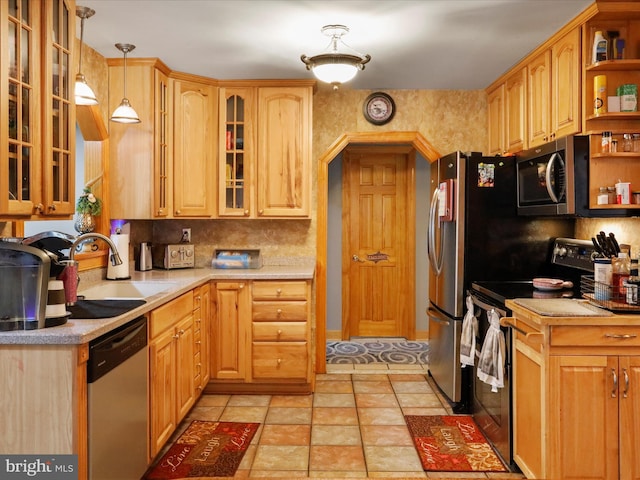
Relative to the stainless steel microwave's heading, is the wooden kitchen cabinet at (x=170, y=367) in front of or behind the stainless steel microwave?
in front

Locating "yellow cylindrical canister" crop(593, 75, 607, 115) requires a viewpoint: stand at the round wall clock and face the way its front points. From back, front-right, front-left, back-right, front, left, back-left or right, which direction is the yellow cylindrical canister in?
front-left

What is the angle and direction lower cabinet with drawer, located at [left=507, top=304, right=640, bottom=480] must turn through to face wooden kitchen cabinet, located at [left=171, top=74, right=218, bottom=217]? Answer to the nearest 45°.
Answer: approximately 90° to its right

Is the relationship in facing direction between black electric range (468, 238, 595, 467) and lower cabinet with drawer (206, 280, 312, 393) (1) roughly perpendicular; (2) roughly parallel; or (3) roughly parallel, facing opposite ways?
roughly perpendicular

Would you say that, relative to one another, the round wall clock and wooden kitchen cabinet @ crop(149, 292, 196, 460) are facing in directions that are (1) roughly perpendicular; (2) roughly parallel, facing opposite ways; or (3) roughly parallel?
roughly perpendicular

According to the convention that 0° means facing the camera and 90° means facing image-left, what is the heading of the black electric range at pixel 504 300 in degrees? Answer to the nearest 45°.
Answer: approximately 45°

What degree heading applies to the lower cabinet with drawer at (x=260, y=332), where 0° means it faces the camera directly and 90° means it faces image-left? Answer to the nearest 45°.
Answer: approximately 0°

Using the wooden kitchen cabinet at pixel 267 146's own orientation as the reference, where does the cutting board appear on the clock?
The cutting board is roughly at 11 o'clock from the wooden kitchen cabinet.

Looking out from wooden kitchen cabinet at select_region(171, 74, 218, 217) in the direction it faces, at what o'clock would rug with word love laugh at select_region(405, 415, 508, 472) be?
The rug with word love laugh is roughly at 12 o'clock from the wooden kitchen cabinet.

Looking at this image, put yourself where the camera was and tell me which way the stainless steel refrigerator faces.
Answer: facing to the left of the viewer

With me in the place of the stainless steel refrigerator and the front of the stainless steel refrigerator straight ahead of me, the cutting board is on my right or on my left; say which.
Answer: on my left

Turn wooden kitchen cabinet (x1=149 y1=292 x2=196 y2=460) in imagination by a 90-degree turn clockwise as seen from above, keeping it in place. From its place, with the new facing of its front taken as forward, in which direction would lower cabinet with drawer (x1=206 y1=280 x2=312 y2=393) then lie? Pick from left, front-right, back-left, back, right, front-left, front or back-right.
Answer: back
